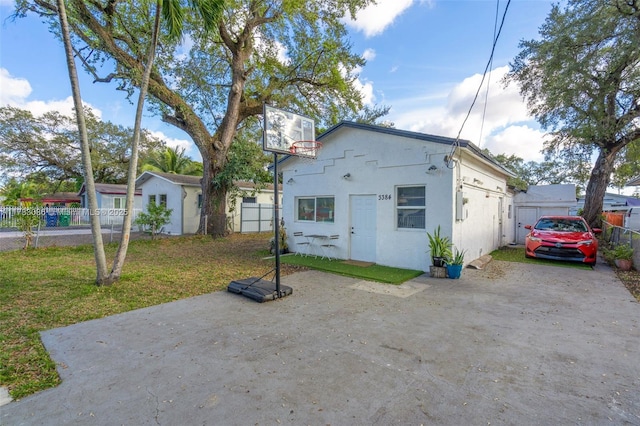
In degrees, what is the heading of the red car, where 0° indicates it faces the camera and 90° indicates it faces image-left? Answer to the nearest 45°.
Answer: approximately 0°

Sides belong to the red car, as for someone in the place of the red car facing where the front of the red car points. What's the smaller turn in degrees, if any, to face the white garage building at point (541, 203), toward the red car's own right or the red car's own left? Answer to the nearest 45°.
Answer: approximately 180°

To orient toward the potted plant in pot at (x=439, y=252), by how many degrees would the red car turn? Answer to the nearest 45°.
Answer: approximately 45° to its right

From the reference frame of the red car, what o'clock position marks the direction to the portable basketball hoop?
The portable basketball hoop is roughly at 1 o'clock from the red car.

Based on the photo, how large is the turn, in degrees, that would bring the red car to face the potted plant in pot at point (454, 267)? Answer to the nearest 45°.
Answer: approximately 45° to its right

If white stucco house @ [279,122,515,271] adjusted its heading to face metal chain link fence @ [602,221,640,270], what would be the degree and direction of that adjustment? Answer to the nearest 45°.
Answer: approximately 135° to its left

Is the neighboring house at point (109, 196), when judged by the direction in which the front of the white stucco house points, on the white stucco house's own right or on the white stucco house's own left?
on the white stucco house's own right

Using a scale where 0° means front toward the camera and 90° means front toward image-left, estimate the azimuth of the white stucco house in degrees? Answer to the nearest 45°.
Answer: approximately 45°

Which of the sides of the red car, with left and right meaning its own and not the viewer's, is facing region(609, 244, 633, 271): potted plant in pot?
front

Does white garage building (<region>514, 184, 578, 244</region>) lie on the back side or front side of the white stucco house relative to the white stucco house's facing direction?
on the back side

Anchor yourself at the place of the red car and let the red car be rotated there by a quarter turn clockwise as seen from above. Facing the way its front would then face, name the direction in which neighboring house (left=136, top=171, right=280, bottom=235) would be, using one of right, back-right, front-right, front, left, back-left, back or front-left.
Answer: front

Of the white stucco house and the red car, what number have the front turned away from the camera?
0

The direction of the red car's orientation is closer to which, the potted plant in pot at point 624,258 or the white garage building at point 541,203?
the potted plant in pot
